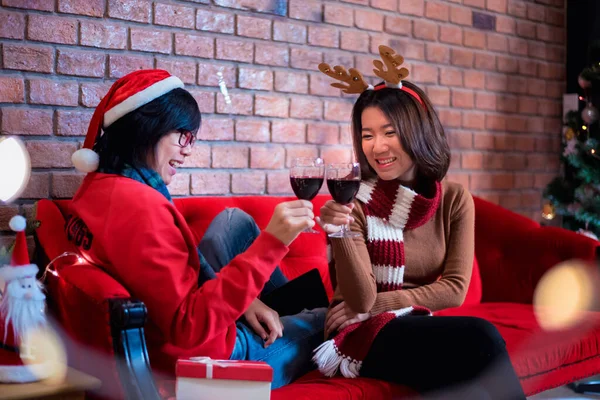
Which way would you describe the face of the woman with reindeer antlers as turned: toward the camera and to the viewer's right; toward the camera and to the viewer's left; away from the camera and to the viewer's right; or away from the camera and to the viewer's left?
toward the camera and to the viewer's left

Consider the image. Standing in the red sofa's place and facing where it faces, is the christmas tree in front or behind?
behind

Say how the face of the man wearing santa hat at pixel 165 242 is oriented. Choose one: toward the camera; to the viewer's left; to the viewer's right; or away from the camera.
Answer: to the viewer's right

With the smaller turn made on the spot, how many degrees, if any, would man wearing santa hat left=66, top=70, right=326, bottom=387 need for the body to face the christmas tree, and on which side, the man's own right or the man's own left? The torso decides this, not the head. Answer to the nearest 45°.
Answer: approximately 45° to the man's own left

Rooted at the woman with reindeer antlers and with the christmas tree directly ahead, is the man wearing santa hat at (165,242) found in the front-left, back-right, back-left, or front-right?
back-left

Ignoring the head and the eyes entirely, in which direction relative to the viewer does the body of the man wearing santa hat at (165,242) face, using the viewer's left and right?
facing to the right of the viewer

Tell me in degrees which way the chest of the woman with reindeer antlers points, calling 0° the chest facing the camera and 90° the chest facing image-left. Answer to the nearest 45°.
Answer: approximately 45°

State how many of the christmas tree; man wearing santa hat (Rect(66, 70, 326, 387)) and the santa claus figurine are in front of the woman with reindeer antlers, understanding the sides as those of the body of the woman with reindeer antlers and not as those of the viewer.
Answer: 2

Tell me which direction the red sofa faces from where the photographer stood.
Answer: facing the viewer

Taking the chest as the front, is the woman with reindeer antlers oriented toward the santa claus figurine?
yes
